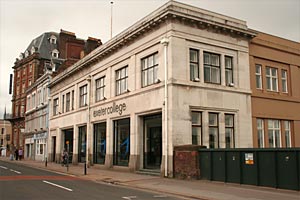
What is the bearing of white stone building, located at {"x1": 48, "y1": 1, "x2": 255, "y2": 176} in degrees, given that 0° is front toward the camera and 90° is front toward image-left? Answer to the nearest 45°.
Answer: approximately 45°
